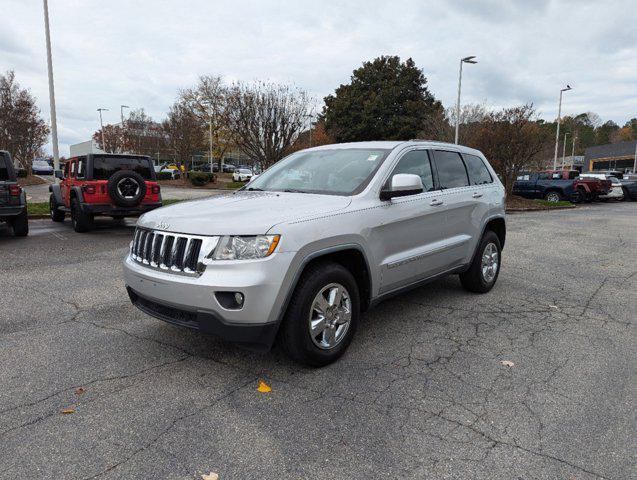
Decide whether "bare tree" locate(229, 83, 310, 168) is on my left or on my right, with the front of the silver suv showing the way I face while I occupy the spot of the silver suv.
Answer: on my right

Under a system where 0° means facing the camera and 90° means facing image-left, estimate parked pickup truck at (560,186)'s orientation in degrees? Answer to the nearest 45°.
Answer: approximately 135°

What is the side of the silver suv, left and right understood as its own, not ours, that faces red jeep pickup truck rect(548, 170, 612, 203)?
back

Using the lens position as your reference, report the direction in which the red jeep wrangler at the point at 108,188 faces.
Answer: facing away from the viewer and to the left of the viewer

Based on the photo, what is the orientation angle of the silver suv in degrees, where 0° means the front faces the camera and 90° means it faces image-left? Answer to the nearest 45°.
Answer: approximately 45°
